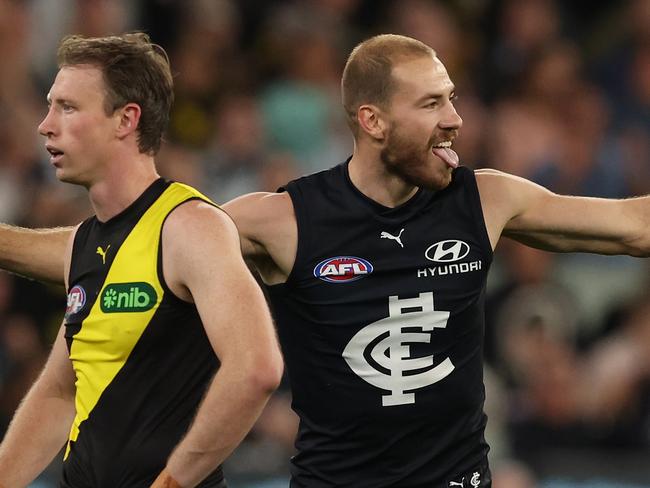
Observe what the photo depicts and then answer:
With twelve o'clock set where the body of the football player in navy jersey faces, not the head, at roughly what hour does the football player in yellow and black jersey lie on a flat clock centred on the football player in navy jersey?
The football player in yellow and black jersey is roughly at 2 o'clock from the football player in navy jersey.

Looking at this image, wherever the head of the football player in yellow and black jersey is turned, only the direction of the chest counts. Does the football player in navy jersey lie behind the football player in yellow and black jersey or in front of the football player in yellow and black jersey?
behind

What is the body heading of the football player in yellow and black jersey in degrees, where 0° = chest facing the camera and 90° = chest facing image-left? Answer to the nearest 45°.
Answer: approximately 45°

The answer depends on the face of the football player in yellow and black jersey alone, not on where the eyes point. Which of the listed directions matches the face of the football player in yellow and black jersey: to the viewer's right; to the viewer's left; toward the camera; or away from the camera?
to the viewer's left
